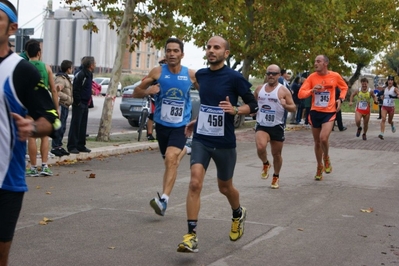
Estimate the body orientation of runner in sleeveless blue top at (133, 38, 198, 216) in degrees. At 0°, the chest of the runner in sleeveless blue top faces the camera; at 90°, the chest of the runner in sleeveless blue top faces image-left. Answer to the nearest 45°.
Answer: approximately 0°

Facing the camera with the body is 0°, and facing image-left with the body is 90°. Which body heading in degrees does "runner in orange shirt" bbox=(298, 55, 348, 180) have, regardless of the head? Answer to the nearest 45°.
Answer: approximately 0°

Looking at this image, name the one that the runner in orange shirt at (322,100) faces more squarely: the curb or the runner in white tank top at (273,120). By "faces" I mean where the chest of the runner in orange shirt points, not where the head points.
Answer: the runner in white tank top

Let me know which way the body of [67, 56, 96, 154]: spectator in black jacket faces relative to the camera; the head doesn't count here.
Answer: to the viewer's right

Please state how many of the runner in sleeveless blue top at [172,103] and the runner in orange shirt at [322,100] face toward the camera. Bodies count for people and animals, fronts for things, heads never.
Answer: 2

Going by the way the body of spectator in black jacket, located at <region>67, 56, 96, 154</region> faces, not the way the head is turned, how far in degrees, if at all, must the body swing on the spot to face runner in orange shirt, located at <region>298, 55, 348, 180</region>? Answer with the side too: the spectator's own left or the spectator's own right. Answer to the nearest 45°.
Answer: approximately 45° to the spectator's own right

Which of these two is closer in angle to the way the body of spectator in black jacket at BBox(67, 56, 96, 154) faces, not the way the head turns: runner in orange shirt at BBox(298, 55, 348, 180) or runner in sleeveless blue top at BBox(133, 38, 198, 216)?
the runner in orange shirt

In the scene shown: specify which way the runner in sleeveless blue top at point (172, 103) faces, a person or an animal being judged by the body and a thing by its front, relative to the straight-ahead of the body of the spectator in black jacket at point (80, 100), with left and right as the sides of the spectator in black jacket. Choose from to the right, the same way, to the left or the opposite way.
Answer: to the right

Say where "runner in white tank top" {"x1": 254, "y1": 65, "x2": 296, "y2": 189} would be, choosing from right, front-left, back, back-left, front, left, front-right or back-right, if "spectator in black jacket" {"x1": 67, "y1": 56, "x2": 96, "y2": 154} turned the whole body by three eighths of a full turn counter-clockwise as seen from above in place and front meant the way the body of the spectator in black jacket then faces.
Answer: back

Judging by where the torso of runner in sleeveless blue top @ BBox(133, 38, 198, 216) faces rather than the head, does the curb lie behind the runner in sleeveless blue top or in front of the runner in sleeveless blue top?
behind

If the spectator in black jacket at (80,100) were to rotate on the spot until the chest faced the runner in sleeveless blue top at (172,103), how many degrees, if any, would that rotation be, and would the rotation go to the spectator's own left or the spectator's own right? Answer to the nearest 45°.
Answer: approximately 90° to the spectator's own right
